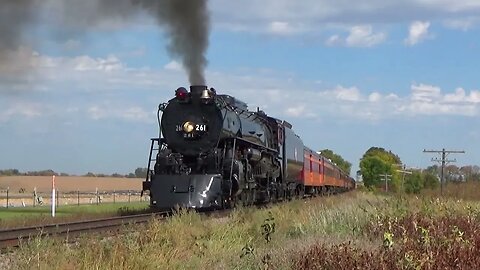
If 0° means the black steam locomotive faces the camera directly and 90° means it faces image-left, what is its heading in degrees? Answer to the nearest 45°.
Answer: approximately 45°
